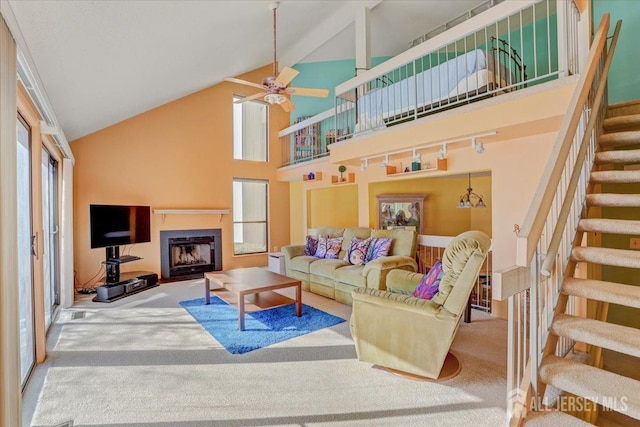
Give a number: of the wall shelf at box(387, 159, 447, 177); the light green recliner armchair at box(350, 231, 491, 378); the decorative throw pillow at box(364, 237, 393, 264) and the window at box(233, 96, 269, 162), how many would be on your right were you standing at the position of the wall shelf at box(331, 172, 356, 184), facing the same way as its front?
1

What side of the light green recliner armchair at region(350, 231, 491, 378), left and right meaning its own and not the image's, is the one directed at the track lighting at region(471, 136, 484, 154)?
right

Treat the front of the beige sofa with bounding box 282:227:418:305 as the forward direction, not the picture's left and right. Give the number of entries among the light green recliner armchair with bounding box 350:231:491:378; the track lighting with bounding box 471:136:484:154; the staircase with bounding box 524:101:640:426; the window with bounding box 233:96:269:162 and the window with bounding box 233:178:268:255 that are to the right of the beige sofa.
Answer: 2

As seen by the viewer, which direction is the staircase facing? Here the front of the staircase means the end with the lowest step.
toward the camera

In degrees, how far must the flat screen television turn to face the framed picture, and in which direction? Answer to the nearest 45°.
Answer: approximately 45° to its left

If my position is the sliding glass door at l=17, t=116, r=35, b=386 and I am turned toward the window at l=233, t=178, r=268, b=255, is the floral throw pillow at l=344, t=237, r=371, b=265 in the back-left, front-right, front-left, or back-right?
front-right

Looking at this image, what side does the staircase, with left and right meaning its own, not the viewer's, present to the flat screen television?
right

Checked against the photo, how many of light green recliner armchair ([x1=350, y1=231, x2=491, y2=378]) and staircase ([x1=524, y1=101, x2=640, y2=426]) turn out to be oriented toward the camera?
1

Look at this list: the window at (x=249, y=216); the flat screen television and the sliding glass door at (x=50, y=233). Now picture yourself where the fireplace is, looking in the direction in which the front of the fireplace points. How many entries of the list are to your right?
2

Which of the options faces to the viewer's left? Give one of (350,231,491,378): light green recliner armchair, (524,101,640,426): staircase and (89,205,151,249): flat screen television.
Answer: the light green recliner armchair

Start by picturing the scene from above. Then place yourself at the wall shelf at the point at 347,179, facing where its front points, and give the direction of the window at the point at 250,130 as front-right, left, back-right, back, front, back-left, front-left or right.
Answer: right

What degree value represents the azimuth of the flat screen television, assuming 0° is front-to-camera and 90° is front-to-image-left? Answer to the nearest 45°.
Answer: approximately 315°

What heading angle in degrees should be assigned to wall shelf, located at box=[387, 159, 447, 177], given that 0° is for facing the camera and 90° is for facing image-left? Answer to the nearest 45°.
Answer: approximately 45°

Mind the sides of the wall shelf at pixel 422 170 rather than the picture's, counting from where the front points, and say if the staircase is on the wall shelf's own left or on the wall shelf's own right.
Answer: on the wall shelf's own left

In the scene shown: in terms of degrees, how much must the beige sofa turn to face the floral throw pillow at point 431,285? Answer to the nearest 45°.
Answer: approximately 45° to its left
